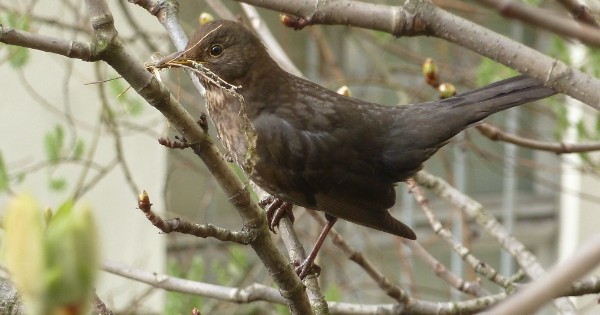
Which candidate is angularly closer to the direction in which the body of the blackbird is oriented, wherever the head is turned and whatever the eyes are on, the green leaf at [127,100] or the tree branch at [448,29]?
the green leaf

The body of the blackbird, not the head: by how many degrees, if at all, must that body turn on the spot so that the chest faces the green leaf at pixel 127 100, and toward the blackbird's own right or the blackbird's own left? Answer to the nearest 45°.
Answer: approximately 45° to the blackbird's own right

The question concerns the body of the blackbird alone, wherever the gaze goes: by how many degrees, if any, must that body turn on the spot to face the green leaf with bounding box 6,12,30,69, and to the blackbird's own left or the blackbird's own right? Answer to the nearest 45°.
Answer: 0° — it already faces it

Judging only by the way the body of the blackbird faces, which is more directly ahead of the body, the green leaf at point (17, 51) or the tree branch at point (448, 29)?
the green leaf

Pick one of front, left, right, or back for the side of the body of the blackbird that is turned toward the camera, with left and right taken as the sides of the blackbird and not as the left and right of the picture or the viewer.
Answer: left
